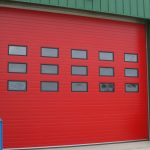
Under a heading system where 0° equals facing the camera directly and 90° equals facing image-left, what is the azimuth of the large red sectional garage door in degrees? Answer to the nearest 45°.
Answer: approximately 315°
